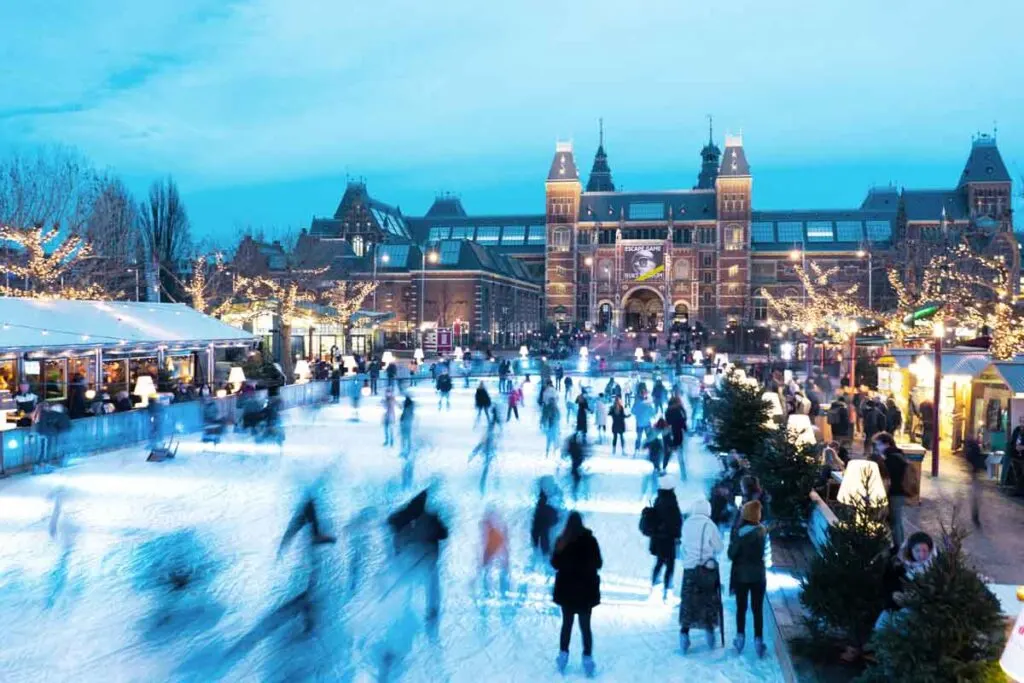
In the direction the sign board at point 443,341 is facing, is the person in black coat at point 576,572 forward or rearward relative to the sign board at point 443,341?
forward

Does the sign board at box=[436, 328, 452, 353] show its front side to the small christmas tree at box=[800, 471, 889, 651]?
yes

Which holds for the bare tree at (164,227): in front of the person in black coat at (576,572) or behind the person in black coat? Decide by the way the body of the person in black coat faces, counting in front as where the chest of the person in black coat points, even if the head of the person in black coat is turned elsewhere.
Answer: in front

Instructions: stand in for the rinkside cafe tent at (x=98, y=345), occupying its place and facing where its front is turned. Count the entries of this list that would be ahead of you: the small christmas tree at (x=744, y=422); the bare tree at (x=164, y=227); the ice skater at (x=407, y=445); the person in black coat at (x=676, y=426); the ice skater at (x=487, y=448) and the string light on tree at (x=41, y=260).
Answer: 4

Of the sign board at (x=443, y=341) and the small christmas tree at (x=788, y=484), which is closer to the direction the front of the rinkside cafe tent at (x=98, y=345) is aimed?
the small christmas tree

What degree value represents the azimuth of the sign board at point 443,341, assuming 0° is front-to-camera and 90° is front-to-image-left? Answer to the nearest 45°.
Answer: approximately 0°

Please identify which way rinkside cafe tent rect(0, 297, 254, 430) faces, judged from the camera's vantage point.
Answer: facing the viewer and to the right of the viewer

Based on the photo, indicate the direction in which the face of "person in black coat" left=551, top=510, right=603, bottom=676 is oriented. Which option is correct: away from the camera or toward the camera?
away from the camera

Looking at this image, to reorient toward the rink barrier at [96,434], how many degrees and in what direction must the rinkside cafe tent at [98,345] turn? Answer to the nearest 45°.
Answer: approximately 45° to its right

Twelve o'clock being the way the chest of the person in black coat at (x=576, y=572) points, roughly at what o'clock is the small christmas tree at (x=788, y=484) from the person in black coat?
The small christmas tree is roughly at 1 o'clock from the person in black coat.

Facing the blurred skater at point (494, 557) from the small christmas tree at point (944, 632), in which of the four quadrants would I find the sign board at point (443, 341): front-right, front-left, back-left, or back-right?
front-right

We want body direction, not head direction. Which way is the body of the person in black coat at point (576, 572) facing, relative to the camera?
away from the camera

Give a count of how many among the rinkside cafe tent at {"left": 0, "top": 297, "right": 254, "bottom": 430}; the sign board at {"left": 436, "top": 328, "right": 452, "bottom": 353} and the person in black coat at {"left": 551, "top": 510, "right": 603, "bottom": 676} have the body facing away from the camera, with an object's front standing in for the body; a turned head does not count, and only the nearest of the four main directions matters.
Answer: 1

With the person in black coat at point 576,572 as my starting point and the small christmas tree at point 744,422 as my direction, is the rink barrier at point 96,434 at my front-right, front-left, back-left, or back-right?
front-left

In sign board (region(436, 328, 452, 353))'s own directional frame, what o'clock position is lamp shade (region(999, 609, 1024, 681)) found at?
lamp shade (region(999, 609, 1024, 681)) is roughly at 12 o'clock from sign board (region(436, 328, 452, 353)).

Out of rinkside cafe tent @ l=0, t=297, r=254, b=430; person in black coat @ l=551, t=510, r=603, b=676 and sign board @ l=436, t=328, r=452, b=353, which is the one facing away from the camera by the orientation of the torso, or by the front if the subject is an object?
the person in black coat

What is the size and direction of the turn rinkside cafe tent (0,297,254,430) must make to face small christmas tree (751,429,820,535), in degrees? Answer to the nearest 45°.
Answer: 0° — it already faces it

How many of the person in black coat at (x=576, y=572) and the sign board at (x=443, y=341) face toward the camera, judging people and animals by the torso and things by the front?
1
